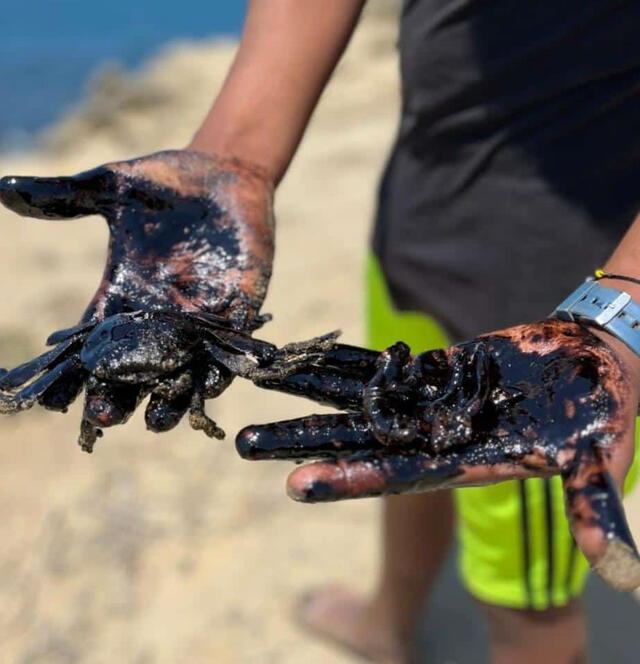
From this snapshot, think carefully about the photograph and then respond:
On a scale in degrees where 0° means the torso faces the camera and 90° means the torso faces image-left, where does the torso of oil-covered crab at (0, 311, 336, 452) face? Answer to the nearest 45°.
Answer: approximately 0°
